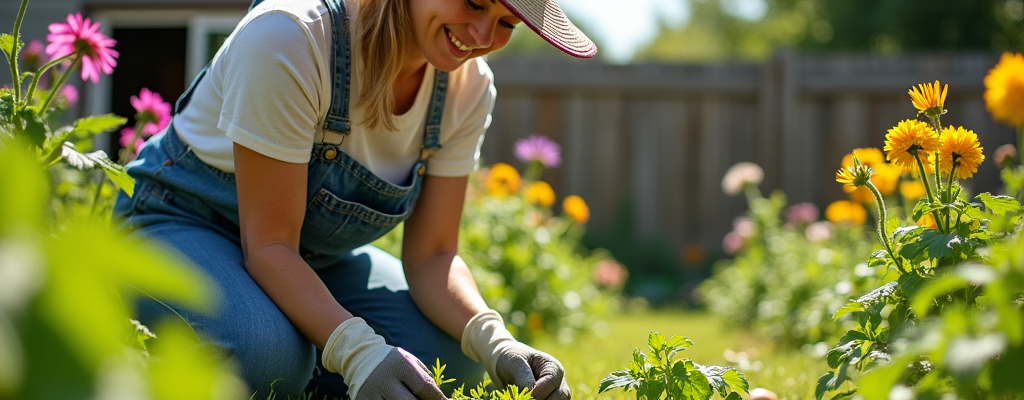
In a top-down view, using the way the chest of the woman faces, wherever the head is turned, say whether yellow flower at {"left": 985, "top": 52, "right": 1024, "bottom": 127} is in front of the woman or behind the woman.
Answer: in front

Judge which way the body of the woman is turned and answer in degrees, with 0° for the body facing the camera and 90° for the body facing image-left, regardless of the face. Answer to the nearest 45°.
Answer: approximately 315°

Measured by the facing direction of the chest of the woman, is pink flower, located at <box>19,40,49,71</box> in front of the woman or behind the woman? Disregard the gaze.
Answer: behind

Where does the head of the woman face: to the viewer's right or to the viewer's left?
to the viewer's right

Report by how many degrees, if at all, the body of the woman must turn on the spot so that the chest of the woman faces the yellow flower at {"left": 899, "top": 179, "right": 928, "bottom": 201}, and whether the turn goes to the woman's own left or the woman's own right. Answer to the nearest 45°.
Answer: approximately 90° to the woman's own left
